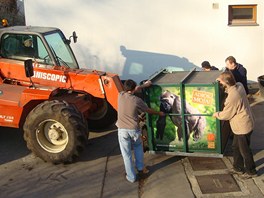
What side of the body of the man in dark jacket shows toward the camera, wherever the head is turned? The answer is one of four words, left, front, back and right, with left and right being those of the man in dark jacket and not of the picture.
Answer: left

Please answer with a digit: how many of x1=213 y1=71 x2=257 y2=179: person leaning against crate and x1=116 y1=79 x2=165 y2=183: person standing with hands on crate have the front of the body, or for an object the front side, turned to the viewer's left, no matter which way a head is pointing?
1

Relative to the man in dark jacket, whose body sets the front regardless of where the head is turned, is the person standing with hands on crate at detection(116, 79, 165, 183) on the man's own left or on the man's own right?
on the man's own left

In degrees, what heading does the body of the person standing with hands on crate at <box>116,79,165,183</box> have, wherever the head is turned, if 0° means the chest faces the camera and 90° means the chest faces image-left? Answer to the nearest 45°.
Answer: approximately 225°

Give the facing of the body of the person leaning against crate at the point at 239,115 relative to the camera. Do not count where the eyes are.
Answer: to the viewer's left

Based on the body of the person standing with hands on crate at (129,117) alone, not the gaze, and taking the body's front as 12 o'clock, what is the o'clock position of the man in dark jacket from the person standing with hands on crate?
The man in dark jacket is roughly at 12 o'clock from the person standing with hands on crate.

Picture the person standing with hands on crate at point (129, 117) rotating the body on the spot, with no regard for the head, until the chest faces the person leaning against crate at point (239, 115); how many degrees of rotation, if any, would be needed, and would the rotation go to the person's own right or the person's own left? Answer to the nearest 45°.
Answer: approximately 45° to the person's own right

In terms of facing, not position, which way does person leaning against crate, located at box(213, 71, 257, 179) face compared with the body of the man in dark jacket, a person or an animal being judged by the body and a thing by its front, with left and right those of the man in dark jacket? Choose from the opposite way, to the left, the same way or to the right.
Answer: the same way

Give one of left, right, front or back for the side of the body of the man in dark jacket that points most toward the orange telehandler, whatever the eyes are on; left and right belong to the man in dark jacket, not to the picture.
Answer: front

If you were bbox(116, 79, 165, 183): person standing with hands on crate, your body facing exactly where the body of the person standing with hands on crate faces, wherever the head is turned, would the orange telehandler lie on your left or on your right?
on your left

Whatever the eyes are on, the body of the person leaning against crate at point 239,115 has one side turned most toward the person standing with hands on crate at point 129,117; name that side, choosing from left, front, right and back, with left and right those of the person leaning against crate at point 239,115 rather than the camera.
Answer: front

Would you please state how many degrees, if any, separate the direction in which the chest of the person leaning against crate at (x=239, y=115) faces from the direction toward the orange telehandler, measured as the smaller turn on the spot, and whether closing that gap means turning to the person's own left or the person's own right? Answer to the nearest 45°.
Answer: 0° — they already face it
